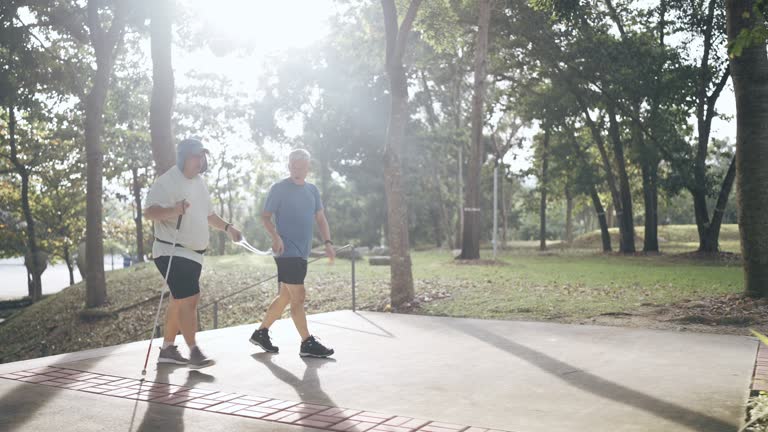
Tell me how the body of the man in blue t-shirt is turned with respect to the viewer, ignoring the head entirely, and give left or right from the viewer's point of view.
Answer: facing the viewer and to the right of the viewer

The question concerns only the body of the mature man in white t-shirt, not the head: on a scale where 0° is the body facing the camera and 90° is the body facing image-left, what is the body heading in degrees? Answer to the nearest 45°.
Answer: approximately 315°

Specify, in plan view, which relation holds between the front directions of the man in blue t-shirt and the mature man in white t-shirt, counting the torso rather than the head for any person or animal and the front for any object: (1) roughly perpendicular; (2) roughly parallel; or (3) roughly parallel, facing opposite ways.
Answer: roughly parallel

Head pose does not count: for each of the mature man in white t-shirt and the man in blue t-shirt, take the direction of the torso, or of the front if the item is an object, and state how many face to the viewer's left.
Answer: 0

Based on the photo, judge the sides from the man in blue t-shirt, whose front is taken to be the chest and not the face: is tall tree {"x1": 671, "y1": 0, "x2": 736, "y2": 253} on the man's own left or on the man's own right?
on the man's own left

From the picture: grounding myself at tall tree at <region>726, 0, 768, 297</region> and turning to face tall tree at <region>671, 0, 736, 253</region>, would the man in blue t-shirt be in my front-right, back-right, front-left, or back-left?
back-left
